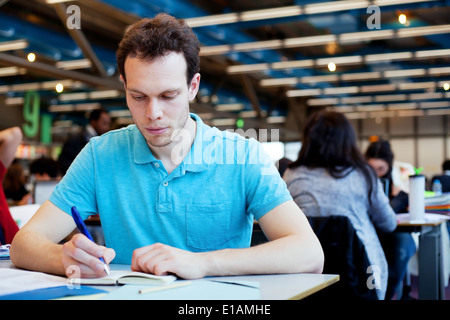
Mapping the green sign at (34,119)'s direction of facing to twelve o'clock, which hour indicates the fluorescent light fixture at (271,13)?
The fluorescent light fixture is roughly at 11 o'clock from the green sign.

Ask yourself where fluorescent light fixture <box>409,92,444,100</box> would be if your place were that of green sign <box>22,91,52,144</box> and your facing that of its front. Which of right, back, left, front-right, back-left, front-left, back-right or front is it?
left

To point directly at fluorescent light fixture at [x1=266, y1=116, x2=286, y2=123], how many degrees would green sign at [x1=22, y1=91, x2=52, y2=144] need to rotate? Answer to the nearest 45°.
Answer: approximately 135° to its left

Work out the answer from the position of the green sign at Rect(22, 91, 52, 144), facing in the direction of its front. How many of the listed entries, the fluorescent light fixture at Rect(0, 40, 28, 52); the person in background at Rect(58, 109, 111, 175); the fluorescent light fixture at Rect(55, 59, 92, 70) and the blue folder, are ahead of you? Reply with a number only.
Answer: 4

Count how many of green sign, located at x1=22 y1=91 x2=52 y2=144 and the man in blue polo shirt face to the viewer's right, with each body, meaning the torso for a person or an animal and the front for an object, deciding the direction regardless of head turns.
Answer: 0

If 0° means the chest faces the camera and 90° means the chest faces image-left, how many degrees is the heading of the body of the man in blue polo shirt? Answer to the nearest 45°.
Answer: approximately 0°

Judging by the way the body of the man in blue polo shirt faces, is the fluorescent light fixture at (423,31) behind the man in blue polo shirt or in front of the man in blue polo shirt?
behind
